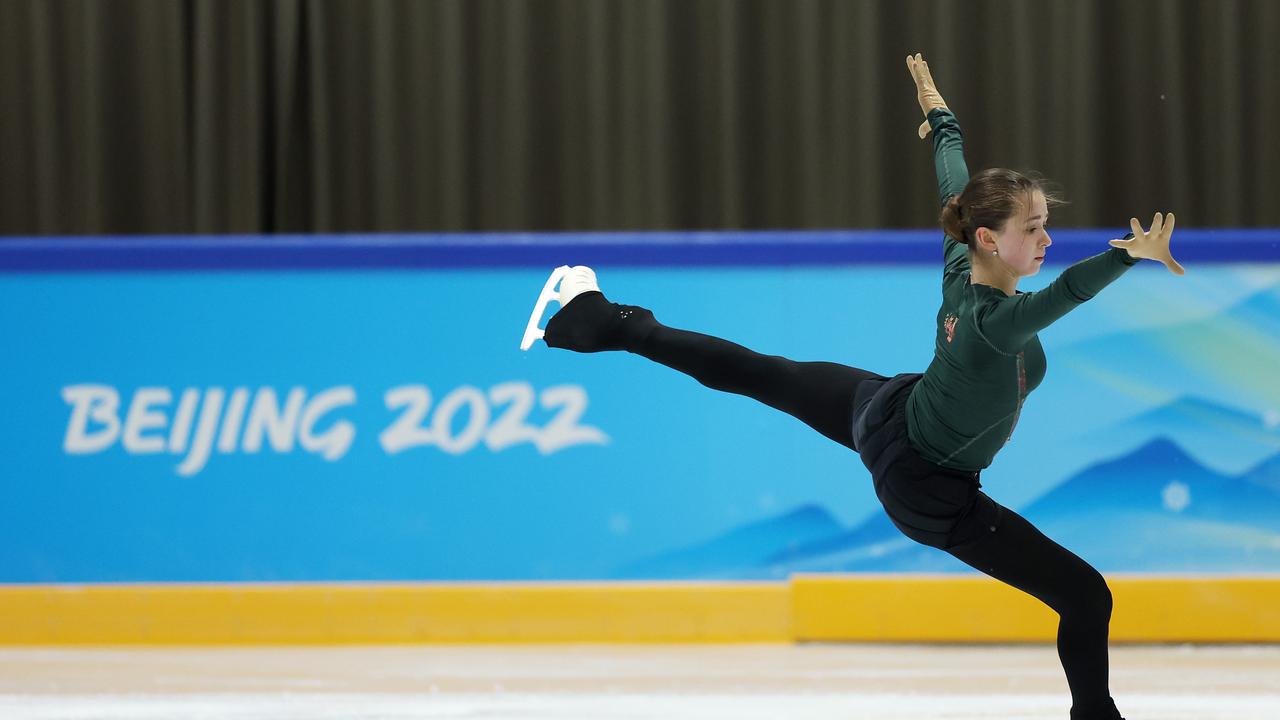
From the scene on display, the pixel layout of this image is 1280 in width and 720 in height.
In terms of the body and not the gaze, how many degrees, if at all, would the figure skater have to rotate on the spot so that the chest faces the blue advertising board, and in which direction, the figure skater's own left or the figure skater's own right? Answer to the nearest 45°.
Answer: approximately 135° to the figure skater's own left

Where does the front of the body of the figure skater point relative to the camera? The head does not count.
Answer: to the viewer's right

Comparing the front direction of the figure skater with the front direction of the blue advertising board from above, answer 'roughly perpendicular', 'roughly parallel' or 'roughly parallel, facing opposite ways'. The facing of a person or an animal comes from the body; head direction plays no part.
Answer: roughly perpendicular

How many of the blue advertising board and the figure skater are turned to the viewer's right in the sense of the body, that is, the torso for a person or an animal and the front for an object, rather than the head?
1

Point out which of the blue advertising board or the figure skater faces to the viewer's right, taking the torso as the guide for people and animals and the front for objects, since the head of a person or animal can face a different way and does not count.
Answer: the figure skater

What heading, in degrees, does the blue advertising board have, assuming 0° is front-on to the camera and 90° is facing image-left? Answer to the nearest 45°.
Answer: approximately 0°
